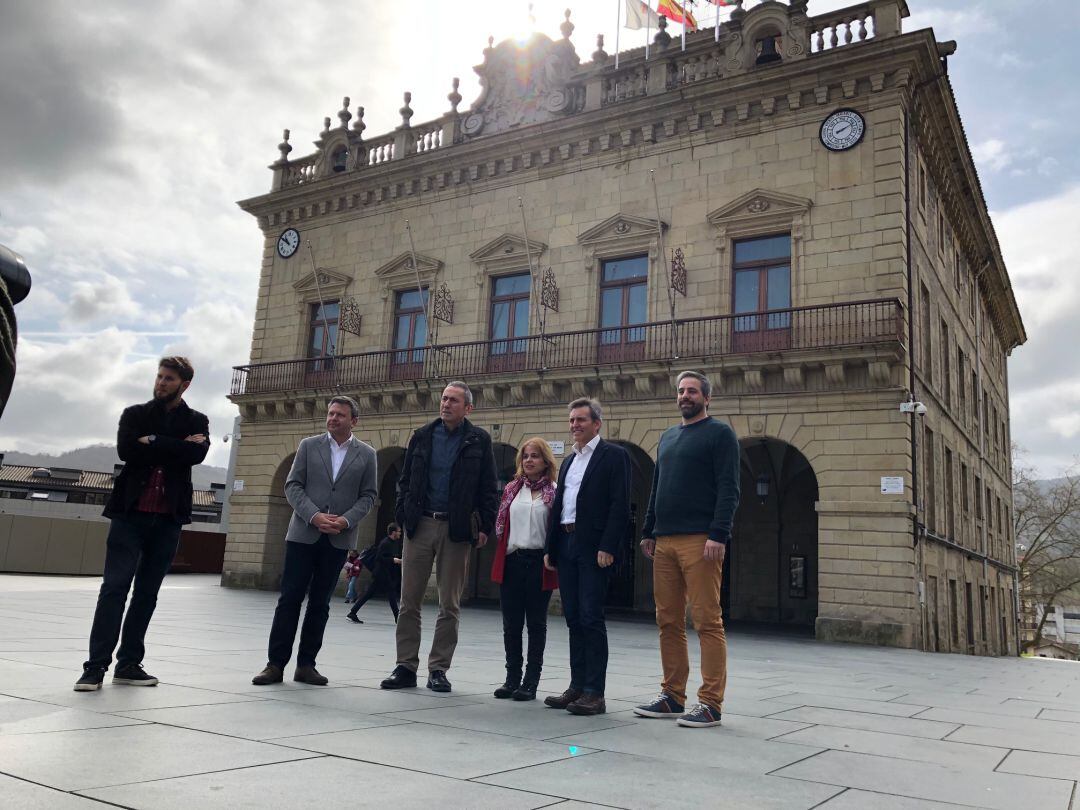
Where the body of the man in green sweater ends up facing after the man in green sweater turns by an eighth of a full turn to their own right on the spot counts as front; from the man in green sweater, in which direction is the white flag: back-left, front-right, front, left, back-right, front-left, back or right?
right

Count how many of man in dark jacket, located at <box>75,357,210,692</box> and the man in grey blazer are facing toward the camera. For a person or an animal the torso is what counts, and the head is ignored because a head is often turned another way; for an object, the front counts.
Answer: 2

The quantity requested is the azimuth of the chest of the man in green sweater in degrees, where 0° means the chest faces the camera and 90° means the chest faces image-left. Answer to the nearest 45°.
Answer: approximately 45°

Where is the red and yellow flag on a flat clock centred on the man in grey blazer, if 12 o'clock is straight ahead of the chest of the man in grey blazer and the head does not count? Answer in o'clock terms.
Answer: The red and yellow flag is roughly at 7 o'clock from the man in grey blazer.

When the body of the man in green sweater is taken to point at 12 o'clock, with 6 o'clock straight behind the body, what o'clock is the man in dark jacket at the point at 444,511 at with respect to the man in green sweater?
The man in dark jacket is roughly at 2 o'clock from the man in green sweater.

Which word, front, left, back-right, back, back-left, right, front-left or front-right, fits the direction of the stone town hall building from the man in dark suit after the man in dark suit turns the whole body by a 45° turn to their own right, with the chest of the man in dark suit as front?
right

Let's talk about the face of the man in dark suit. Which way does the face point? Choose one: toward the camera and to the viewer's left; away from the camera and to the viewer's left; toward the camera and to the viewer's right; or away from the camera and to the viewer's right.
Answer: toward the camera and to the viewer's left

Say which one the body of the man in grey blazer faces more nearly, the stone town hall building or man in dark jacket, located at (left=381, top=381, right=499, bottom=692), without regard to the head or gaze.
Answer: the man in dark jacket

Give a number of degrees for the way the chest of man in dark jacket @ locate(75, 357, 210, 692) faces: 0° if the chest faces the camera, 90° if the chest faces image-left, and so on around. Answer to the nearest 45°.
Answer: approximately 0°

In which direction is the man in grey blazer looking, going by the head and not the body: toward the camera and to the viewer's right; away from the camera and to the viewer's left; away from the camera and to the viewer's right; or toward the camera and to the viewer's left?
toward the camera and to the viewer's left

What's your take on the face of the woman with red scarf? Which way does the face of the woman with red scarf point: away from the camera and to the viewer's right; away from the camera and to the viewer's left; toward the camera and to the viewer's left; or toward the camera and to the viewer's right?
toward the camera and to the viewer's left
